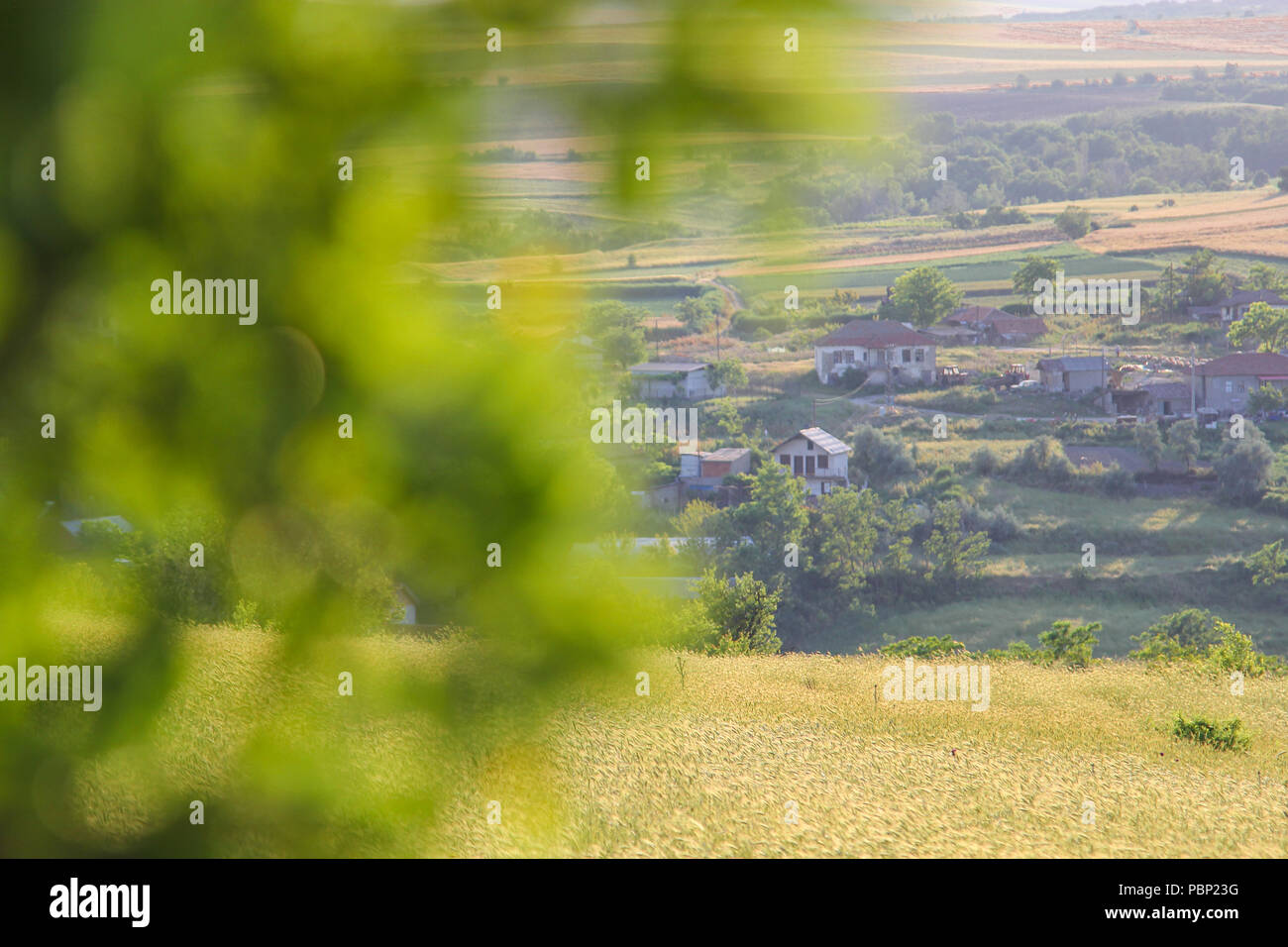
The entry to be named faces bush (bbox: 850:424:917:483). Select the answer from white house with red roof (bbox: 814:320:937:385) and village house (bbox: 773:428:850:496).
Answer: the white house with red roof

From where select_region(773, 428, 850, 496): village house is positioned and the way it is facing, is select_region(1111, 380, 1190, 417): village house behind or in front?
behind

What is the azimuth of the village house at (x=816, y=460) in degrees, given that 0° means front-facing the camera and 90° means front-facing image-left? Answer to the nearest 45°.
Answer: approximately 45°
